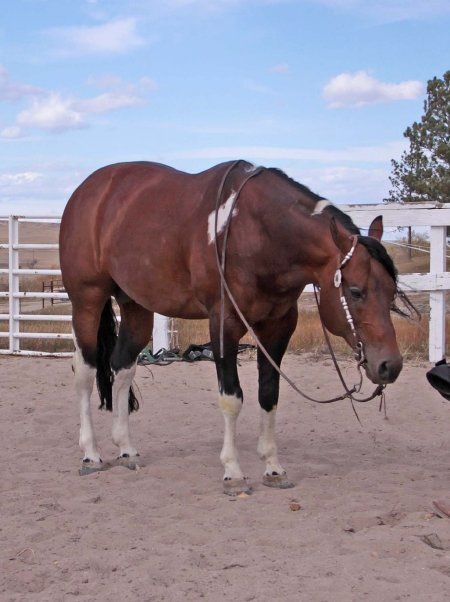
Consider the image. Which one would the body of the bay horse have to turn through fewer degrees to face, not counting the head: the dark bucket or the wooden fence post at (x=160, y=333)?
the dark bucket

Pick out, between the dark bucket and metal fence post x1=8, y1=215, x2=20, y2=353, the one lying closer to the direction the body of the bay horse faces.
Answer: the dark bucket

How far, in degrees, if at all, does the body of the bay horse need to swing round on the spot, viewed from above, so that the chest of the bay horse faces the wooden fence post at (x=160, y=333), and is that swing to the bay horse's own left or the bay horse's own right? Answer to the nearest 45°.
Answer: approximately 135° to the bay horse's own left

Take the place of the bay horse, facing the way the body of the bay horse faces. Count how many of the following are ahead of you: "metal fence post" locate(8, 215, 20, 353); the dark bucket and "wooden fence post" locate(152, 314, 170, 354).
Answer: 1

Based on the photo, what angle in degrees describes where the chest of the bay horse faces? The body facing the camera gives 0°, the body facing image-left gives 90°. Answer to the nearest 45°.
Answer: approximately 315°

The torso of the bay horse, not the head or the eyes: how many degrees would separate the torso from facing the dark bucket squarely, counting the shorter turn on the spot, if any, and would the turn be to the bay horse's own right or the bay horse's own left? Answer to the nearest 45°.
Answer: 0° — it already faces it

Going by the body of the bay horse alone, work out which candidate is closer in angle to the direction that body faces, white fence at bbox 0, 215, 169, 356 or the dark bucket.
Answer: the dark bucket

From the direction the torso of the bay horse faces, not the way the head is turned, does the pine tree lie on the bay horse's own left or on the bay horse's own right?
on the bay horse's own left

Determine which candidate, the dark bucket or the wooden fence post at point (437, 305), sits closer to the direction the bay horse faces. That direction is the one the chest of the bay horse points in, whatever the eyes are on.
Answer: the dark bucket

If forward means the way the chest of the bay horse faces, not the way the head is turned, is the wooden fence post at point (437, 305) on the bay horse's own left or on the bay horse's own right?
on the bay horse's own left

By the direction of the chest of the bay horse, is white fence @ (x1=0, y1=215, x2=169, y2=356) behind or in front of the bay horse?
behind
